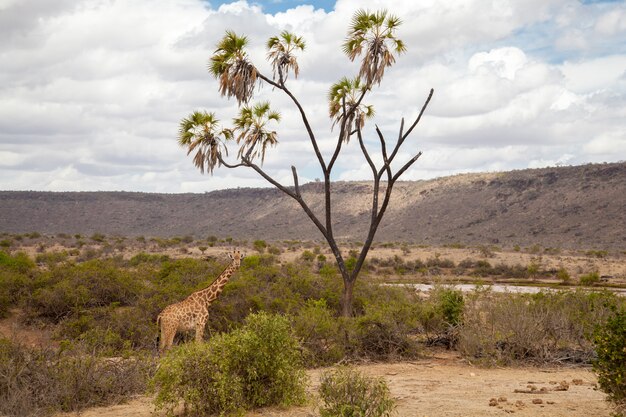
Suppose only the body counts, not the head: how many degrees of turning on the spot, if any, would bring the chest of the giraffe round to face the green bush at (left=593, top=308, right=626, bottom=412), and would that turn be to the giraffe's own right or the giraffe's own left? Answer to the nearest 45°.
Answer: approximately 45° to the giraffe's own right

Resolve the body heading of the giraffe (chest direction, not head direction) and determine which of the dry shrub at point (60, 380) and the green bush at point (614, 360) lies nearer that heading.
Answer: the green bush

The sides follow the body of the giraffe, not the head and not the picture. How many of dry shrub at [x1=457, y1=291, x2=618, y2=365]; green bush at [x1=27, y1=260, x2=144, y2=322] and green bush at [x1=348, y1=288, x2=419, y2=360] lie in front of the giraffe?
2

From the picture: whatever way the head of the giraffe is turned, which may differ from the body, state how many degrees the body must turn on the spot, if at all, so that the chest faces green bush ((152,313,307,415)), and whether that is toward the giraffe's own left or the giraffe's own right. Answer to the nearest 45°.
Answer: approximately 90° to the giraffe's own right

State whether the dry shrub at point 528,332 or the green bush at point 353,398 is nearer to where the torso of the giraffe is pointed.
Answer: the dry shrub

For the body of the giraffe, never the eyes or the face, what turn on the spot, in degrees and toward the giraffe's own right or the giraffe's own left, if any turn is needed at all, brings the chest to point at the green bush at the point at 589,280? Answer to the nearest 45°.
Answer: approximately 45° to the giraffe's own left

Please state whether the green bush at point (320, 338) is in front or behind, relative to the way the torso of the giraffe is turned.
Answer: in front

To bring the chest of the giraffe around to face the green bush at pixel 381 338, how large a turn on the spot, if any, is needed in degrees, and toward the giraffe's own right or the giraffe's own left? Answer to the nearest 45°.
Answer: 0° — it already faces it

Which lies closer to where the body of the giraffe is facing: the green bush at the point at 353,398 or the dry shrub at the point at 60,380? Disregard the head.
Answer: the green bush

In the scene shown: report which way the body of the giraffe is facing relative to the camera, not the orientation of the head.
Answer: to the viewer's right

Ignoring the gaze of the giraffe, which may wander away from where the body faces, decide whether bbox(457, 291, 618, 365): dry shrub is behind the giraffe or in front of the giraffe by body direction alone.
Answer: in front

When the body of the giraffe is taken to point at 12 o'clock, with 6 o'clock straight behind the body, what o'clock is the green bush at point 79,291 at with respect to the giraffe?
The green bush is roughly at 8 o'clock from the giraffe.
